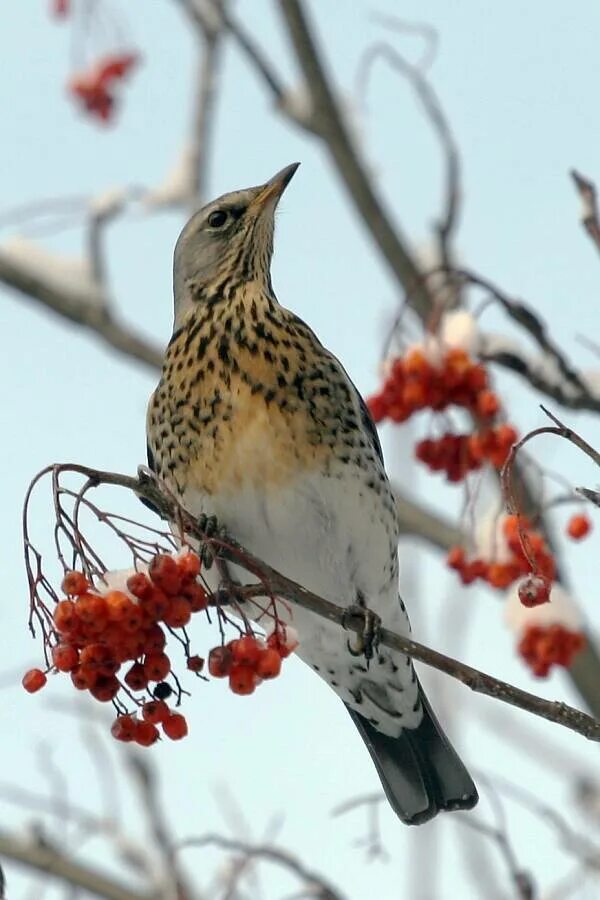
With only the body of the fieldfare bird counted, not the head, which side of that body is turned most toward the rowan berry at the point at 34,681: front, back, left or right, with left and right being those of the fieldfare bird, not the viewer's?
right

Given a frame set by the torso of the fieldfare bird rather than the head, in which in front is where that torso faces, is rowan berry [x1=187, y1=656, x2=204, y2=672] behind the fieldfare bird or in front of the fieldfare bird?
in front

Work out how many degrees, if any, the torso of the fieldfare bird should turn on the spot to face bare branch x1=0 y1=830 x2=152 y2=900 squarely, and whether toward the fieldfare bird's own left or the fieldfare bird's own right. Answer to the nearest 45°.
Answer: approximately 90° to the fieldfare bird's own right

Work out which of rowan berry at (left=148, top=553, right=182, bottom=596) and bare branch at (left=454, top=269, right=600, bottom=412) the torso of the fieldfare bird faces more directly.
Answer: the rowan berry
